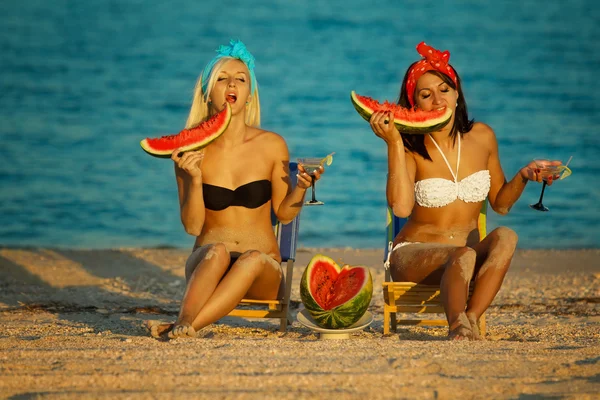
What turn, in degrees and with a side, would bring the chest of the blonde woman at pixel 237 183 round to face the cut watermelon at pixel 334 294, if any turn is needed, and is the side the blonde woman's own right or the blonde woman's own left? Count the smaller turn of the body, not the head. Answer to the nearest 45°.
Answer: approximately 45° to the blonde woman's own left

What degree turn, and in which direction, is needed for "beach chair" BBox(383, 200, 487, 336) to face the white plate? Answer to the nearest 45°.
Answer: approximately 45° to its right

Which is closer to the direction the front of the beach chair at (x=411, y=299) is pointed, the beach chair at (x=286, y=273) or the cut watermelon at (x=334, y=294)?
the cut watermelon

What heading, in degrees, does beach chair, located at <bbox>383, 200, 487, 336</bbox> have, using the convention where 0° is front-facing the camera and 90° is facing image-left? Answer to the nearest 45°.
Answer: approximately 0°

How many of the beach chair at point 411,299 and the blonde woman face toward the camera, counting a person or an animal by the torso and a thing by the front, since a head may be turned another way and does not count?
2

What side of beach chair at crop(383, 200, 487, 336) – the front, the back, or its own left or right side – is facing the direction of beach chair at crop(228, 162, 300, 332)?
right

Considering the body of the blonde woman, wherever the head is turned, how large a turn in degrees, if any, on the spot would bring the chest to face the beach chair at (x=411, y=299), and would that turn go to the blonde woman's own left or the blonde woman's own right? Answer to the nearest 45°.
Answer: approximately 90° to the blonde woman's own left
